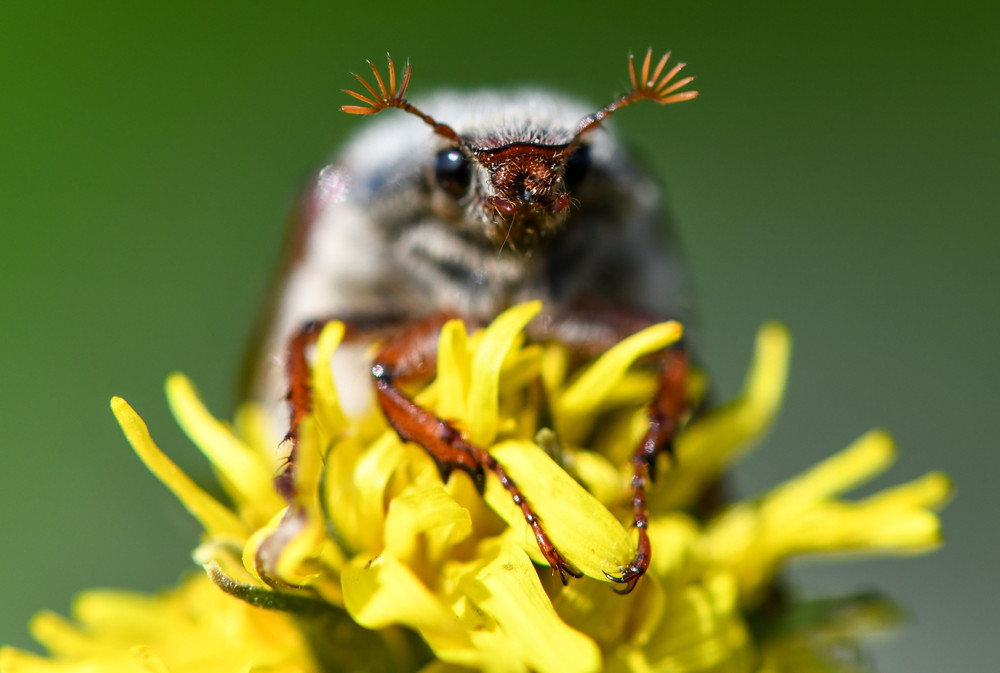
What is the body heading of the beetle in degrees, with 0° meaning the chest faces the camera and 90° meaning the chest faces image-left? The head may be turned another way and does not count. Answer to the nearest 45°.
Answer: approximately 0°
